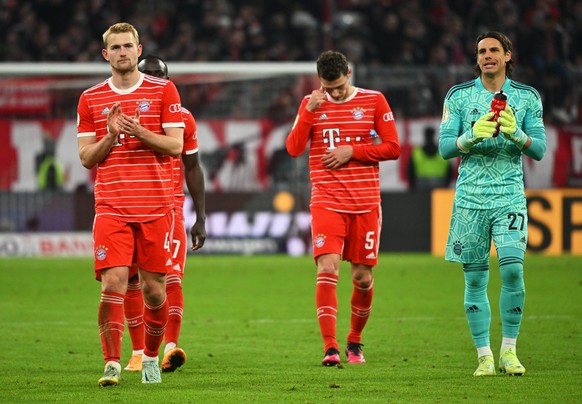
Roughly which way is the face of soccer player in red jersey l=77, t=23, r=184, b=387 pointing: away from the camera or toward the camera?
toward the camera

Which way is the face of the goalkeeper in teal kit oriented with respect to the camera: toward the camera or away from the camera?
toward the camera

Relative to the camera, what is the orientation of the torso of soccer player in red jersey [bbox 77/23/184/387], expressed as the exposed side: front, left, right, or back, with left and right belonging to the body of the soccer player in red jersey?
front

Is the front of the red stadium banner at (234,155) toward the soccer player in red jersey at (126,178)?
yes

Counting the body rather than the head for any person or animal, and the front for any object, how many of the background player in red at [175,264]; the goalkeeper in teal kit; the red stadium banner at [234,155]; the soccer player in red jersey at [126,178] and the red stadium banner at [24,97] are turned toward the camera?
5

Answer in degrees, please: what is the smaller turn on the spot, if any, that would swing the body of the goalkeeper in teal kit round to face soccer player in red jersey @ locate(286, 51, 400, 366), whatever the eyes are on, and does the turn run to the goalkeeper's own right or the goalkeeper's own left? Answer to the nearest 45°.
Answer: approximately 135° to the goalkeeper's own right

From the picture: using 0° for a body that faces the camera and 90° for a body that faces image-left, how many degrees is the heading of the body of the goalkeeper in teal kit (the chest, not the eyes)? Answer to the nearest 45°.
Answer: approximately 0°

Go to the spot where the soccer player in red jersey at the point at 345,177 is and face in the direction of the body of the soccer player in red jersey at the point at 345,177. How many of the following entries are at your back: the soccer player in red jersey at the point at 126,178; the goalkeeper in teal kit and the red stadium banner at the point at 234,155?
1

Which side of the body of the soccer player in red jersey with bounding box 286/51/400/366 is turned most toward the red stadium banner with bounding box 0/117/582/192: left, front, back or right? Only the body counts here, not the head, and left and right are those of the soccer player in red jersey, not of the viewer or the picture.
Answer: back

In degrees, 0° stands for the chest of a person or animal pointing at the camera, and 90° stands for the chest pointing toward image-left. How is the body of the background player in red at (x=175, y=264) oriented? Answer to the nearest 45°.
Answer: approximately 0°

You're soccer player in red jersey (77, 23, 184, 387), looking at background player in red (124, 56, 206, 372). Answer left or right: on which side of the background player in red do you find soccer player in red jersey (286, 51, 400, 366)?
right

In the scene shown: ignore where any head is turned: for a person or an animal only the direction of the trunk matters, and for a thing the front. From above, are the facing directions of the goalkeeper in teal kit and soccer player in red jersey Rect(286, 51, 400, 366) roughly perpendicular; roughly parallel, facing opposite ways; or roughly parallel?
roughly parallel

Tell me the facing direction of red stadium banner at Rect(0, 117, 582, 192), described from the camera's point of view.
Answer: facing the viewer

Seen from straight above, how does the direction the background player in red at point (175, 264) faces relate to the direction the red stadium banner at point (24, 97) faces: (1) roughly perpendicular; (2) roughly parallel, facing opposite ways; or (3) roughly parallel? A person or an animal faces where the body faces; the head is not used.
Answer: roughly parallel

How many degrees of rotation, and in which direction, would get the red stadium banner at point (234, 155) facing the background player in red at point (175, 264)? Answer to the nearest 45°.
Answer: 0° — it already faces them

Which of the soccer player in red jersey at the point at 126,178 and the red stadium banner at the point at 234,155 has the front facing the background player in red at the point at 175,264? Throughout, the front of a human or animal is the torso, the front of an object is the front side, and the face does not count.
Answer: the red stadium banner
